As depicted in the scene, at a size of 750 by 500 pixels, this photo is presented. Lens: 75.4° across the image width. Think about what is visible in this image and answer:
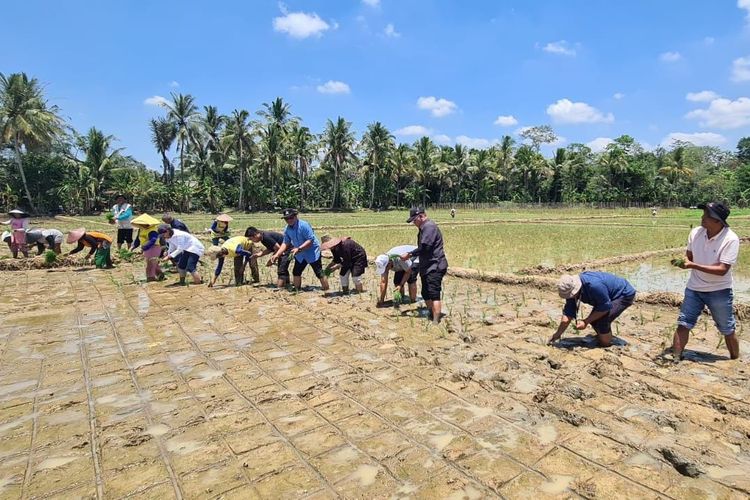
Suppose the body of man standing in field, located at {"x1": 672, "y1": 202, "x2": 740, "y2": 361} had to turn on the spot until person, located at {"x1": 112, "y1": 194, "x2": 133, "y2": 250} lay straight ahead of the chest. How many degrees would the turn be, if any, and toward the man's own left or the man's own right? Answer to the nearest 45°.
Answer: approximately 45° to the man's own right

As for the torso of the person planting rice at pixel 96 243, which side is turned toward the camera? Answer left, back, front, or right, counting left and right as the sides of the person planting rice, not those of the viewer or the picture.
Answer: left

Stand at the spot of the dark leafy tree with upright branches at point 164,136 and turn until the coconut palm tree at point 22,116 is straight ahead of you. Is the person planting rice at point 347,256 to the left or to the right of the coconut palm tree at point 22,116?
left

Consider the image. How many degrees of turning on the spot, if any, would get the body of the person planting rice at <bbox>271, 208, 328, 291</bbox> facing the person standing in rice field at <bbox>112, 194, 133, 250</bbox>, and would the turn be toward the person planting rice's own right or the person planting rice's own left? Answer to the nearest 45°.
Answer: approximately 90° to the person planting rice's own right

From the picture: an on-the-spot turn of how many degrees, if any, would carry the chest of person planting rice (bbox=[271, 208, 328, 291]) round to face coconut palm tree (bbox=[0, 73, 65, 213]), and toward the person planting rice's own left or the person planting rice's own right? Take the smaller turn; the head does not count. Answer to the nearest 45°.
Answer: approximately 90° to the person planting rice's own right

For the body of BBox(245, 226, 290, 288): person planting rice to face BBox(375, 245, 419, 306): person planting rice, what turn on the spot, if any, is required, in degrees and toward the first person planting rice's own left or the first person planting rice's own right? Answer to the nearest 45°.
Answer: approximately 135° to the first person planting rice's own left

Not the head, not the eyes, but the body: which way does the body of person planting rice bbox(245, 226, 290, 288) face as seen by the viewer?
to the viewer's left

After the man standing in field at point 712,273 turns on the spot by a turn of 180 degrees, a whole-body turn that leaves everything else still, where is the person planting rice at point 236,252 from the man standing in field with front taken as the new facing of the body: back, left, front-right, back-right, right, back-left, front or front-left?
back-left

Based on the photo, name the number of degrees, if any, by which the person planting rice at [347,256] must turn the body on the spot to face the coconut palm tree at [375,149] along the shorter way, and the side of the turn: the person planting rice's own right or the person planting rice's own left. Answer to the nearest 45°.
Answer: approximately 135° to the person planting rice's own right

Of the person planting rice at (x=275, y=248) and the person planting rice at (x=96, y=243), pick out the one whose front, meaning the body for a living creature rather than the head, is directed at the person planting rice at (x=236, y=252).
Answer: the person planting rice at (x=275, y=248)

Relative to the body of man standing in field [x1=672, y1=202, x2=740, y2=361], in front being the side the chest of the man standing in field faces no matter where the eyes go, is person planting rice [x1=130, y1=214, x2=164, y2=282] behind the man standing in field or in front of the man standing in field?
in front
